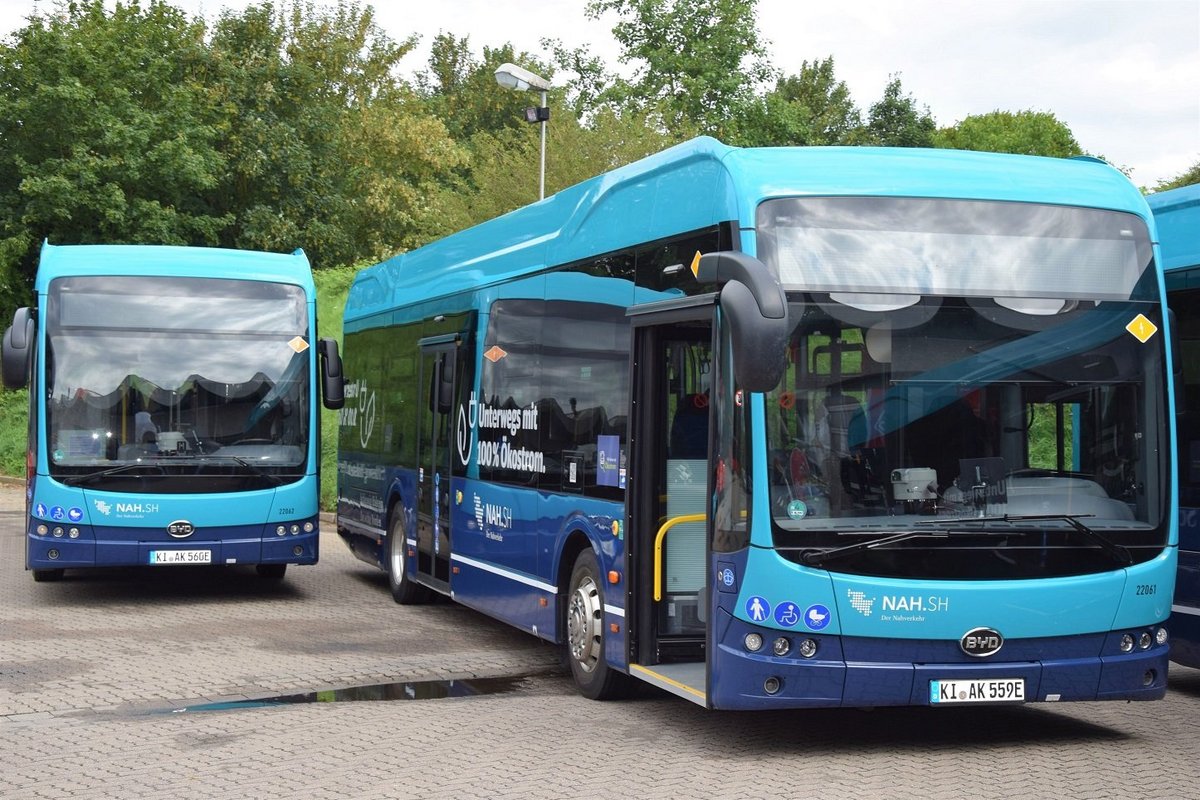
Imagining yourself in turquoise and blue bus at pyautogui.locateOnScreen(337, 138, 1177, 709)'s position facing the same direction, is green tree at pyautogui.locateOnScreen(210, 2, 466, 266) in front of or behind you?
behind

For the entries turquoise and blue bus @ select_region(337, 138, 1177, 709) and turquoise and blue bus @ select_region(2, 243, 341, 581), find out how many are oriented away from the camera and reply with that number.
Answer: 0

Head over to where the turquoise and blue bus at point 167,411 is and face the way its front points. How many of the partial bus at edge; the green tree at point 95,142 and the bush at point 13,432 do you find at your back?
2

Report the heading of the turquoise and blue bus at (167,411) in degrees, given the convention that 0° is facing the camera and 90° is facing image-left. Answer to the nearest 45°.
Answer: approximately 0°

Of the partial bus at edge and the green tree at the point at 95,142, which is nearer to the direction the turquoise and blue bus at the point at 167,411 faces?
the partial bus at edge

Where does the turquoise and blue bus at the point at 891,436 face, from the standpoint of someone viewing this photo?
facing the viewer and to the right of the viewer

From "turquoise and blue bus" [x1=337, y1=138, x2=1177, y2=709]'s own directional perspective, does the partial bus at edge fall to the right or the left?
on its left

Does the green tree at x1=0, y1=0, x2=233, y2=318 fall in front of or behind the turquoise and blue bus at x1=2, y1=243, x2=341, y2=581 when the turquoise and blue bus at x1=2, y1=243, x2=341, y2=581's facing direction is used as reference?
behind

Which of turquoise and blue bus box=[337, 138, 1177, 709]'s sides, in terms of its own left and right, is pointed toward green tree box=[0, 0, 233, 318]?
back

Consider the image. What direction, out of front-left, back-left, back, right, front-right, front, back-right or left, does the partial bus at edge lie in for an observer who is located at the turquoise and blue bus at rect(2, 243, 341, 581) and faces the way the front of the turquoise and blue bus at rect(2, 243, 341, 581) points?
front-left

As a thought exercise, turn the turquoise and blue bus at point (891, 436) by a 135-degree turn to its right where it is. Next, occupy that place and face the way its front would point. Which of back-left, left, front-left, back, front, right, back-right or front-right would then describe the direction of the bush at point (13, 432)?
front-right

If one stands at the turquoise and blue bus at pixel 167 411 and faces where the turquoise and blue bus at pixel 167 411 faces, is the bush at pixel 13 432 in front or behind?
behind
